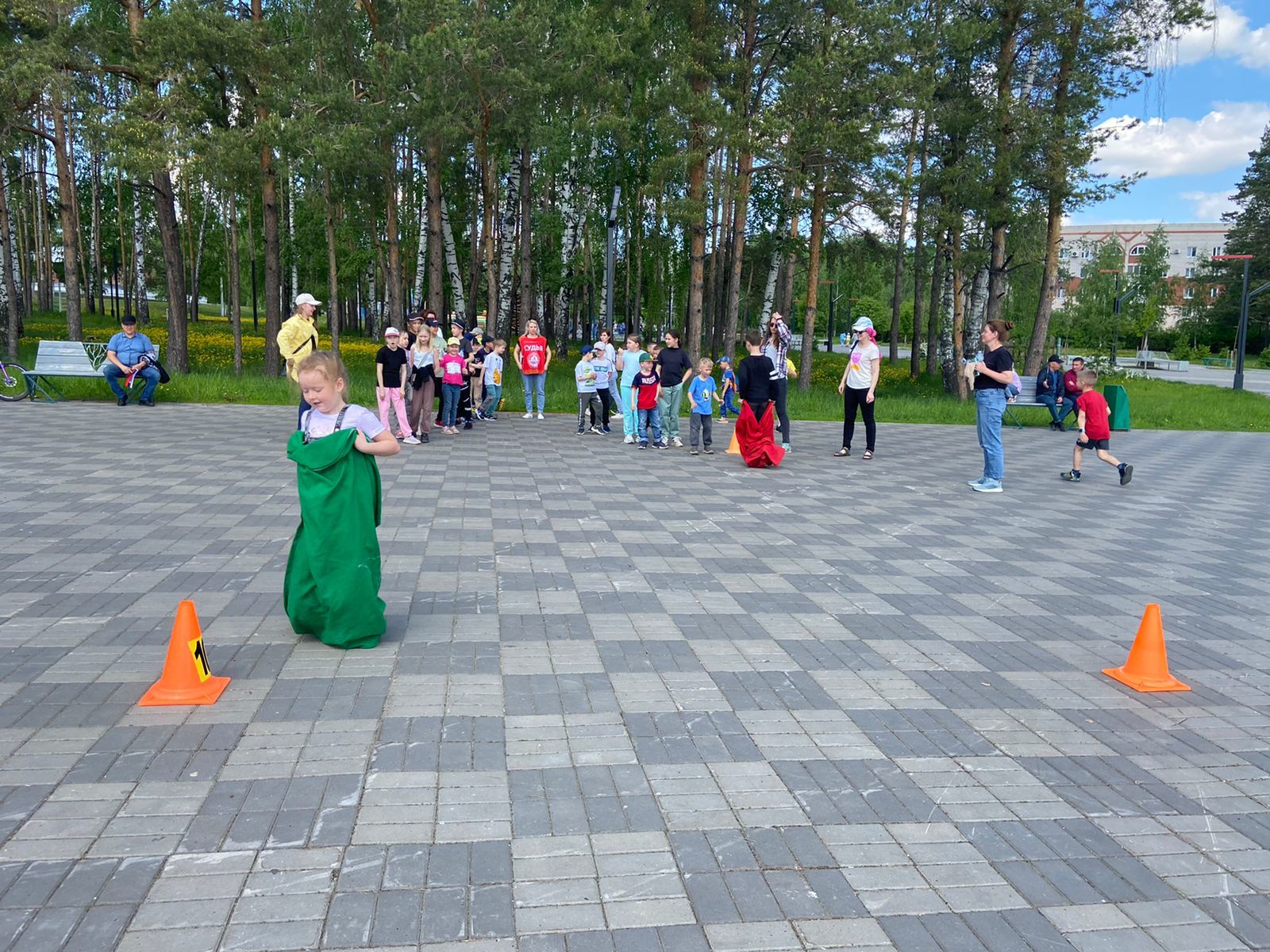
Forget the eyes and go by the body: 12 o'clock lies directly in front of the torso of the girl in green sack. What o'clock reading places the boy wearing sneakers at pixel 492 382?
The boy wearing sneakers is roughly at 5 o'clock from the girl in green sack.

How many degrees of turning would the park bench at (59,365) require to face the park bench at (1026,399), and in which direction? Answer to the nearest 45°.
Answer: approximately 90° to its left

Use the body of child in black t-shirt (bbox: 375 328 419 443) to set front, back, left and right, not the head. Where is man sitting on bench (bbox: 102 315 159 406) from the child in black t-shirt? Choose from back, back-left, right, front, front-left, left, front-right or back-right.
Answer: back-right

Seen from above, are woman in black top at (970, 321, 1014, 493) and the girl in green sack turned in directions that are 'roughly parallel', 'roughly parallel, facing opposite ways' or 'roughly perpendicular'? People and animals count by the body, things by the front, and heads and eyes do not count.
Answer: roughly perpendicular

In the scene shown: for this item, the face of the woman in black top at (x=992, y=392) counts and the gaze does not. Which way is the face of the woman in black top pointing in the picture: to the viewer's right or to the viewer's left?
to the viewer's left

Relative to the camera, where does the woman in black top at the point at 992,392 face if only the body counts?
to the viewer's left

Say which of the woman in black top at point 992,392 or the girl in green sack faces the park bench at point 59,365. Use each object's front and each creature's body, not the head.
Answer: the woman in black top

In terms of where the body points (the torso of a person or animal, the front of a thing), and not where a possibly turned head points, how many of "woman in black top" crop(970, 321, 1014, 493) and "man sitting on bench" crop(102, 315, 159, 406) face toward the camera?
1

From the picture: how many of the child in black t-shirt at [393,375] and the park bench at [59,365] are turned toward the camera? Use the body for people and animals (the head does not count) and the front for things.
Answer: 2

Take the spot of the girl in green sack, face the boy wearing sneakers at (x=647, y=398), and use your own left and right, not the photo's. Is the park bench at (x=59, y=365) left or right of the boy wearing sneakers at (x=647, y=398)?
left

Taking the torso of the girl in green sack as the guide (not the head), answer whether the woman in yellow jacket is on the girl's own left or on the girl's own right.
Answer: on the girl's own right

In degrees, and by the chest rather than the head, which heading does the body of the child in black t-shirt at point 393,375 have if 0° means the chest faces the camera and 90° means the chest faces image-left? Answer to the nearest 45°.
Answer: approximately 0°
